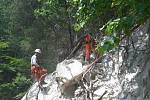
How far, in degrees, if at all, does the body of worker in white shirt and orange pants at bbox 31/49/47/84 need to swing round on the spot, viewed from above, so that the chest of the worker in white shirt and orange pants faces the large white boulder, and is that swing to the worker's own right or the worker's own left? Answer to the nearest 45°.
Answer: approximately 45° to the worker's own right

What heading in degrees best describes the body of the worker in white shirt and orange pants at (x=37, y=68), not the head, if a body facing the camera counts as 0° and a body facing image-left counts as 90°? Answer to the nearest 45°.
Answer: approximately 270°
